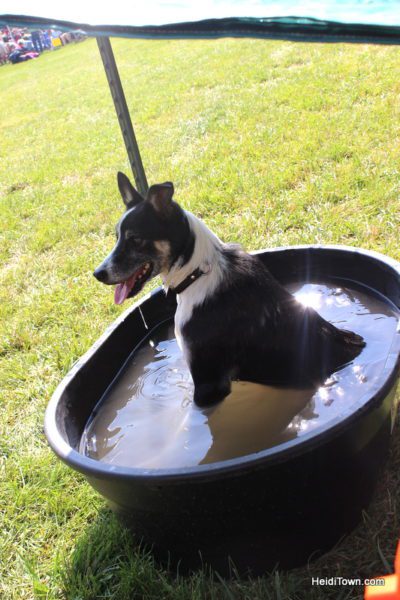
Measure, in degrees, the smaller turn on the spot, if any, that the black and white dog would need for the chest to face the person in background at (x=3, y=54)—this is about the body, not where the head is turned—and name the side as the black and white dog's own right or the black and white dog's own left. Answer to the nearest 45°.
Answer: approximately 90° to the black and white dog's own right

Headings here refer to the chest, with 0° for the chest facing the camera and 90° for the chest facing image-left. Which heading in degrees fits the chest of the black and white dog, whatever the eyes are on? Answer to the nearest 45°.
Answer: approximately 90°

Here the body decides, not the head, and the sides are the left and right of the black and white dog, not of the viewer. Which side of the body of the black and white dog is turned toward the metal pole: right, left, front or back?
right

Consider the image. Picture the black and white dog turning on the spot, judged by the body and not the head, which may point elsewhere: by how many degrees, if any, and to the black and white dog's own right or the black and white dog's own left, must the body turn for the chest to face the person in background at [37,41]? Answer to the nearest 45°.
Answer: approximately 90° to the black and white dog's own right
